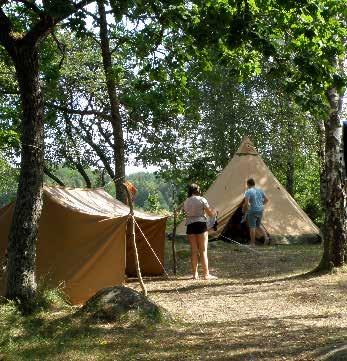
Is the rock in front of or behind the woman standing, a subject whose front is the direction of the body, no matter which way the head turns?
behind

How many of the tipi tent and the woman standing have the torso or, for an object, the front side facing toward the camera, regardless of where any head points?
1

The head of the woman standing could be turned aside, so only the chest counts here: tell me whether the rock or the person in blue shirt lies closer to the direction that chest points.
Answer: the person in blue shirt

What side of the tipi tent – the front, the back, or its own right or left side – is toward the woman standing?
front

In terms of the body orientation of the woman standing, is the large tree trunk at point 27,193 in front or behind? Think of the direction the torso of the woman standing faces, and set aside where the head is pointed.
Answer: behind

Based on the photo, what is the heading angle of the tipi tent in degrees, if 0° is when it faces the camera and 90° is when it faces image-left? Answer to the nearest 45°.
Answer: approximately 0°

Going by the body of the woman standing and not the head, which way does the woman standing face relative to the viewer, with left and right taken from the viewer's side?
facing away from the viewer and to the right of the viewer

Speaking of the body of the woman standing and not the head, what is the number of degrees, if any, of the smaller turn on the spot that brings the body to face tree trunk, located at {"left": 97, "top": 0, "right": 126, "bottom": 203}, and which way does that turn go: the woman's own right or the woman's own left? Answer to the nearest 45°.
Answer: approximately 90° to the woman's own left

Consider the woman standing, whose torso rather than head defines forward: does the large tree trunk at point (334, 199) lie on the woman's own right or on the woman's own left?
on the woman's own right

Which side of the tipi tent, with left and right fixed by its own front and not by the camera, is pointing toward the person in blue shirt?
front

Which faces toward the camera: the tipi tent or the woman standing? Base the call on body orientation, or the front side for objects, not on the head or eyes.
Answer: the tipi tent

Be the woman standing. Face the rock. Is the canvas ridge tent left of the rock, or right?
right
